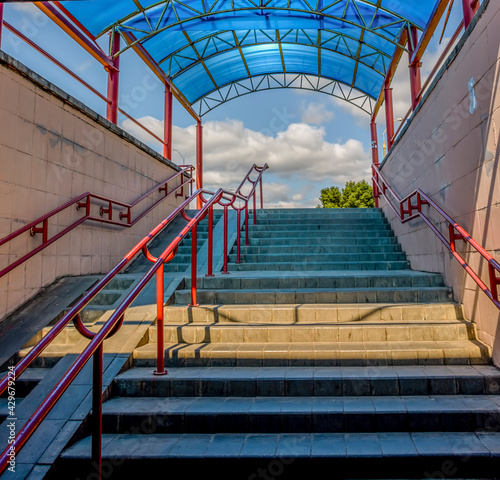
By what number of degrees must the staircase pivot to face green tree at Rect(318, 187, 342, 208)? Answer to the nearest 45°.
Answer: approximately 180°

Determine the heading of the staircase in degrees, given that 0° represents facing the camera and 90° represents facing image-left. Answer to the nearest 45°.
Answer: approximately 0°

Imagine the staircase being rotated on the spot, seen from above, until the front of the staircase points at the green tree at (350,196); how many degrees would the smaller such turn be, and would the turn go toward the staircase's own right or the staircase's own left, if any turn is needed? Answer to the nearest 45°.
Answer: approximately 180°
